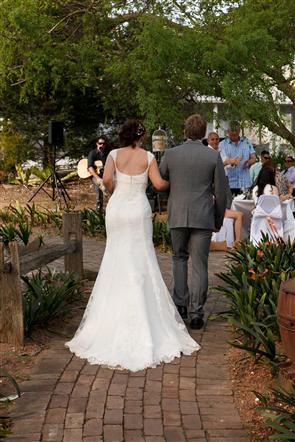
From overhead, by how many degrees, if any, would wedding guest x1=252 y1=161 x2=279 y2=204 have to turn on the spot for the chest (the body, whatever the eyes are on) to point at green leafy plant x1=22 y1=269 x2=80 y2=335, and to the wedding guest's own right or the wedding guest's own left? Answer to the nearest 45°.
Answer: approximately 135° to the wedding guest's own left

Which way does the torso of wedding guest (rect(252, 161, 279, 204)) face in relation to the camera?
away from the camera

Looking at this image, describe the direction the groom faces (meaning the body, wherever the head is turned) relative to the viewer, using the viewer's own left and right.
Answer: facing away from the viewer

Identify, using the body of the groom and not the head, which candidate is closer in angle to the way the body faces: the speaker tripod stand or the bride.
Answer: the speaker tripod stand

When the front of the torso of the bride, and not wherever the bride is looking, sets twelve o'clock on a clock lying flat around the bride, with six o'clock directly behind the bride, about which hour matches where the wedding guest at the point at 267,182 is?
The wedding guest is roughly at 1 o'clock from the bride.

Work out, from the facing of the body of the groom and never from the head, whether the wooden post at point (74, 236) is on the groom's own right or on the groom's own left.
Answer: on the groom's own left

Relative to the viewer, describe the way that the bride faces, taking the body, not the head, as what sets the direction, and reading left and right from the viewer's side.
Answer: facing away from the viewer

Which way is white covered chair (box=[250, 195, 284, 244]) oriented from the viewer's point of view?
away from the camera

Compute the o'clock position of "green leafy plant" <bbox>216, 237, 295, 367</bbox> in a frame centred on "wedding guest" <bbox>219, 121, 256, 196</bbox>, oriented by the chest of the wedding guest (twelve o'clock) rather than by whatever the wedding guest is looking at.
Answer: The green leafy plant is roughly at 12 o'clock from the wedding guest.

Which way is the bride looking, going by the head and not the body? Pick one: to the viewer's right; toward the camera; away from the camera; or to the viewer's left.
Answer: away from the camera

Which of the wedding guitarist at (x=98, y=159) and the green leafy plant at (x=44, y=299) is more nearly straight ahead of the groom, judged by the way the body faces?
the wedding guitarist

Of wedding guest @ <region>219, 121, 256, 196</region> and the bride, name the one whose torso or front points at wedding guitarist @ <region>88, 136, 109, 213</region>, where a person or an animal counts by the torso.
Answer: the bride
